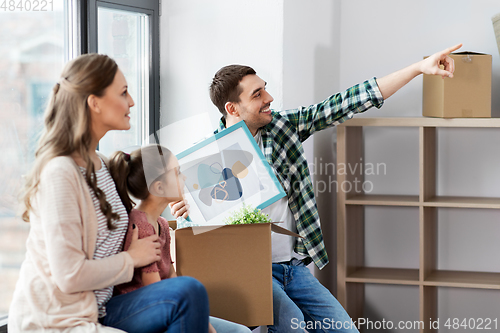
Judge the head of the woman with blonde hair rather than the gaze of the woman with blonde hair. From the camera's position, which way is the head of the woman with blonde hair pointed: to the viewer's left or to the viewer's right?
to the viewer's right

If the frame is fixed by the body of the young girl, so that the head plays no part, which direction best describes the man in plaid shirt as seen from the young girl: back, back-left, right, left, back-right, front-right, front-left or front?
front-left

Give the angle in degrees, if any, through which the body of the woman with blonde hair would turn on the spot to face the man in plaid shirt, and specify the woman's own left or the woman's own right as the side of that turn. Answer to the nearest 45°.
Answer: approximately 45° to the woman's own left

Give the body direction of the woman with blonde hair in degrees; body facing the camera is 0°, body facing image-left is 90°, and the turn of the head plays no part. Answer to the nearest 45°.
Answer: approximately 270°

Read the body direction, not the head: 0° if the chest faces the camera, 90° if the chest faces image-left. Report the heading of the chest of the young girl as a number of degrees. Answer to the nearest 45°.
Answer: approximately 270°

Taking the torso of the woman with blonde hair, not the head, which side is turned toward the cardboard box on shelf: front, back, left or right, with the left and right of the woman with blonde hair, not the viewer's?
front

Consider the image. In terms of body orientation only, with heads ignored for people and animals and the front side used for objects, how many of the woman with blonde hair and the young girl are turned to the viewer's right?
2
